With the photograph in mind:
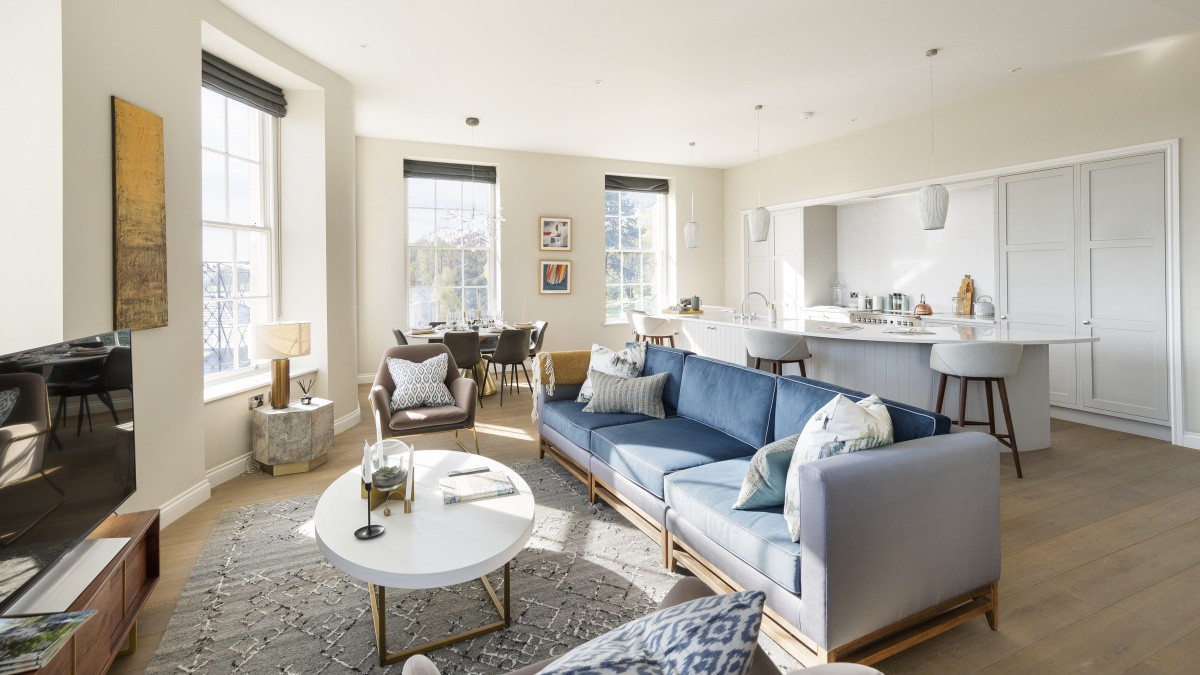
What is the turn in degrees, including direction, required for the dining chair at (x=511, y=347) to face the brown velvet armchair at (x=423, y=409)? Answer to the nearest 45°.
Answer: approximately 135° to its left

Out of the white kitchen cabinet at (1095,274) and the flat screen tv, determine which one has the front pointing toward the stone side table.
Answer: the white kitchen cabinet

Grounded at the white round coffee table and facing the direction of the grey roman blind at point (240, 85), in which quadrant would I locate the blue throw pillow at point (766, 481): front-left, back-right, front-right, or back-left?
back-right

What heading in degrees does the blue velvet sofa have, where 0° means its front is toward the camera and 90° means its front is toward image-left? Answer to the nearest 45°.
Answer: approximately 45°

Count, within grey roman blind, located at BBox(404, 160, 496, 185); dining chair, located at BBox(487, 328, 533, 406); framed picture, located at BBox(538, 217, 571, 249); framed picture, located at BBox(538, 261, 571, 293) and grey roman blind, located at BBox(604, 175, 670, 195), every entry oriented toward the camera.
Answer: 4

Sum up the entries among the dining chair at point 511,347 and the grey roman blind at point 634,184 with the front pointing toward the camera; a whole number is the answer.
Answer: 1

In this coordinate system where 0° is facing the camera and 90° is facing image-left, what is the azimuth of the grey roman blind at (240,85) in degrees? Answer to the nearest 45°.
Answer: approximately 315°

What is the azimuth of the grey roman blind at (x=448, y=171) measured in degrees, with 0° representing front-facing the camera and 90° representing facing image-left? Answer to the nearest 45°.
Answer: approximately 0°

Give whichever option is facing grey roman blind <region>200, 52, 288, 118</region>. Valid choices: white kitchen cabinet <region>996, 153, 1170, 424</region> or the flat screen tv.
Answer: the white kitchen cabinet

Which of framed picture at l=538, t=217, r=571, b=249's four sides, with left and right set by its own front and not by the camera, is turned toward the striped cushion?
front

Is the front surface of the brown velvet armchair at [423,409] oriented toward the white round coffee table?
yes

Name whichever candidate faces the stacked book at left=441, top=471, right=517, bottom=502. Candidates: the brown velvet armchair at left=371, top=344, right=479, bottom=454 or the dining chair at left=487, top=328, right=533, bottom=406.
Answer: the brown velvet armchair

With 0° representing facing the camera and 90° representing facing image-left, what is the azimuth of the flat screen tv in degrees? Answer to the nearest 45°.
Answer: approximately 315°

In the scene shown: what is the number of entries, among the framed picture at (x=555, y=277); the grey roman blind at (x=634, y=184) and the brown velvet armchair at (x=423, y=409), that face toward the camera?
3
